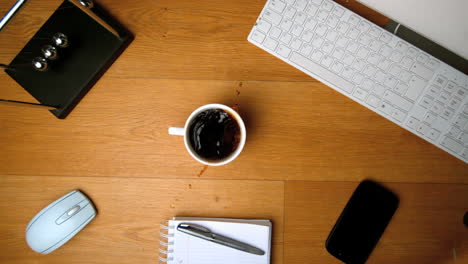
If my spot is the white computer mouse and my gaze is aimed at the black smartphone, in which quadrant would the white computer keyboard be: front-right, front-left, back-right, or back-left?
front-left

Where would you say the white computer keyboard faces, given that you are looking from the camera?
facing the viewer and to the left of the viewer

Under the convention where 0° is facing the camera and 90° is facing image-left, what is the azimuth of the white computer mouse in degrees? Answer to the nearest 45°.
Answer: approximately 225°
